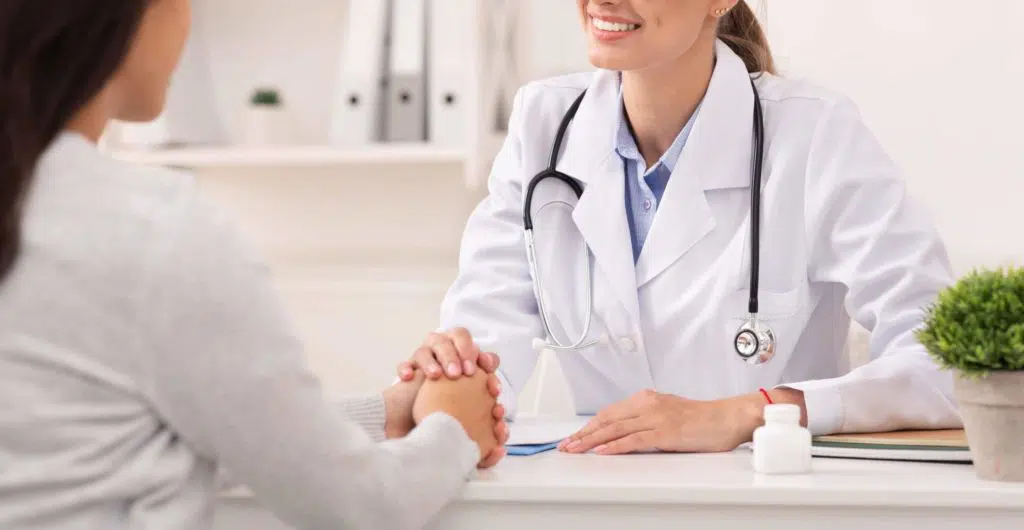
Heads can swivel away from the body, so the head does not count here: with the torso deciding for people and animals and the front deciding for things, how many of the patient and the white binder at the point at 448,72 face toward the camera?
1

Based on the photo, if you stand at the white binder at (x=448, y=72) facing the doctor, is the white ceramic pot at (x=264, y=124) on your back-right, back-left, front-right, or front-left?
back-right

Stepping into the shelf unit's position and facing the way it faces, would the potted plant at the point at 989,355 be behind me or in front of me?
in front

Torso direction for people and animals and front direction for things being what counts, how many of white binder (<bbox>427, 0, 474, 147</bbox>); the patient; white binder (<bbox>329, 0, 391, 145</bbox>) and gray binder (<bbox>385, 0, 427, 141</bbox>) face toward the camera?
3

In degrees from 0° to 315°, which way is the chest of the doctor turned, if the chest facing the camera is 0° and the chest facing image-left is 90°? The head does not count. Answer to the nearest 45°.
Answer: approximately 45°

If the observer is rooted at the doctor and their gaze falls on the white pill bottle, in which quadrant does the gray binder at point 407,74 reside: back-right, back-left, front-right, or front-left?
back-right

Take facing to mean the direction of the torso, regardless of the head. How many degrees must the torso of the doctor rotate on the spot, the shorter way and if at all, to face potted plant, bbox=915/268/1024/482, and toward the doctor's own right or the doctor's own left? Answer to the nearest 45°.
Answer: approximately 90° to the doctor's own left

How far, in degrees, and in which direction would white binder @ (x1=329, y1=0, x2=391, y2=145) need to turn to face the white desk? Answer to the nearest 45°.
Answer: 0° — it already faces it

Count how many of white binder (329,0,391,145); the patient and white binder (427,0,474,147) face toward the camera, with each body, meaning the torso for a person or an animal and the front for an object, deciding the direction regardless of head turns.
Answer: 2

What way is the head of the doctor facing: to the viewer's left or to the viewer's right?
to the viewer's left

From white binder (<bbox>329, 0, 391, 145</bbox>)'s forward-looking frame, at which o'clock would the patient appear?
The patient is roughly at 12 o'clock from the white binder.

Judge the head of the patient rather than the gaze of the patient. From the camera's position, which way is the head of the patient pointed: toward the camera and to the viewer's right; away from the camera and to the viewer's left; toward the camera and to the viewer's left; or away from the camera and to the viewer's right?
away from the camera and to the viewer's right
